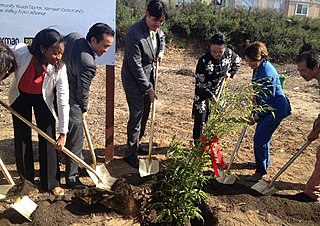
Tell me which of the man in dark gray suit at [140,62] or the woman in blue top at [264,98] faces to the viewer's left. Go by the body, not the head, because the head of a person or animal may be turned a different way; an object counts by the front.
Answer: the woman in blue top

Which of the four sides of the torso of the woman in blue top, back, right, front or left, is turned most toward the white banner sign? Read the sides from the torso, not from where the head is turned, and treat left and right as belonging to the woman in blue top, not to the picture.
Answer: front

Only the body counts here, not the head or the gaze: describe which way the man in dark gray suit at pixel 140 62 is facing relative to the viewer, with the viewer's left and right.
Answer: facing the viewer and to the right of the viewer

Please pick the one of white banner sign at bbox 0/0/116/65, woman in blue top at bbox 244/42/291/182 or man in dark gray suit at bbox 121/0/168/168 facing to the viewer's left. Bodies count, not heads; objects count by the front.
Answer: the woman in blue top

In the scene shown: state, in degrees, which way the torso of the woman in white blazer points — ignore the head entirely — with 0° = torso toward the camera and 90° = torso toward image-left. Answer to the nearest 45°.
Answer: approximately 315°

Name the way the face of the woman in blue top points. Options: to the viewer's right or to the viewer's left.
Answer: to the viewer's left

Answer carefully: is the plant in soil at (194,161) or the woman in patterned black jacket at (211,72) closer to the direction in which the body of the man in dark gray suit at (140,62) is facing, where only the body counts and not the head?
the plant in soil

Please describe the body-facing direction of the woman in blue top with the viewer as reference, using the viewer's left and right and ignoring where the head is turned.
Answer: facing to the left of the viewer

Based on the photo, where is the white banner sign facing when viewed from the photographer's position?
facing the viewer

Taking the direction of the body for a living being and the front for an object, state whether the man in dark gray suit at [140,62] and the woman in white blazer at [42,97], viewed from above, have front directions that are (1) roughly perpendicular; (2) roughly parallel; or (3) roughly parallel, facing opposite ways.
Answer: roughly parallel
